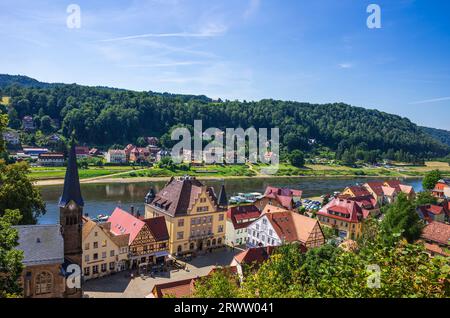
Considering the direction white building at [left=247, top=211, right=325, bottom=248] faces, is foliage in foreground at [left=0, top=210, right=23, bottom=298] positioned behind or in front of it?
in front

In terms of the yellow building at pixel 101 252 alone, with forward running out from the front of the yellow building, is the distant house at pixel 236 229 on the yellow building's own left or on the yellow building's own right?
on the yellow building's own left

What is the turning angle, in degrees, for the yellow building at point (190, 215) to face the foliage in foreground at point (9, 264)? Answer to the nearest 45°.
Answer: approximately 45° to its right

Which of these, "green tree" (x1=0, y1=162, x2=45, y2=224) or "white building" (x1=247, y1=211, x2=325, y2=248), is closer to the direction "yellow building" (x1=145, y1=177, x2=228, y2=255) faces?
the white building

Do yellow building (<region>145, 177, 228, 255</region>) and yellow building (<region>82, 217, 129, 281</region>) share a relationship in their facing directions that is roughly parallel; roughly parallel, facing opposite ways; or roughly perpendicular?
roughly parallel

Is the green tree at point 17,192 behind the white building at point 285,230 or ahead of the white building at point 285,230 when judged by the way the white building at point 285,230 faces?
ahead

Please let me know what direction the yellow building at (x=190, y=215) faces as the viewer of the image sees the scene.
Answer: facing the viewer and to the right of the viewer

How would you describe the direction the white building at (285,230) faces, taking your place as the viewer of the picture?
facing the viewer and to the left of the viewer

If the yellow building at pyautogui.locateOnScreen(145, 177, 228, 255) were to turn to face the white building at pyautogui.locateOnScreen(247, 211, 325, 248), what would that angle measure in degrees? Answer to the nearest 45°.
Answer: approximately 45° to its left

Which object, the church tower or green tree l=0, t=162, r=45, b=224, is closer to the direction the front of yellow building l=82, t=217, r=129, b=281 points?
the church tower

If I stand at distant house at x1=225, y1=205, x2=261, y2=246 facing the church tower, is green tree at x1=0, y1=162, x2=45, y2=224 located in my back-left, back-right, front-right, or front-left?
front-right

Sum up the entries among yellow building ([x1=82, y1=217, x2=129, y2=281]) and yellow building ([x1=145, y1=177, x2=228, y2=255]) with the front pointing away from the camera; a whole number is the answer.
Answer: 0

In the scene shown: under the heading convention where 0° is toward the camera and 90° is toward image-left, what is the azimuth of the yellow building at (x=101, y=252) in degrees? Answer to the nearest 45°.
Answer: approximately 315°
